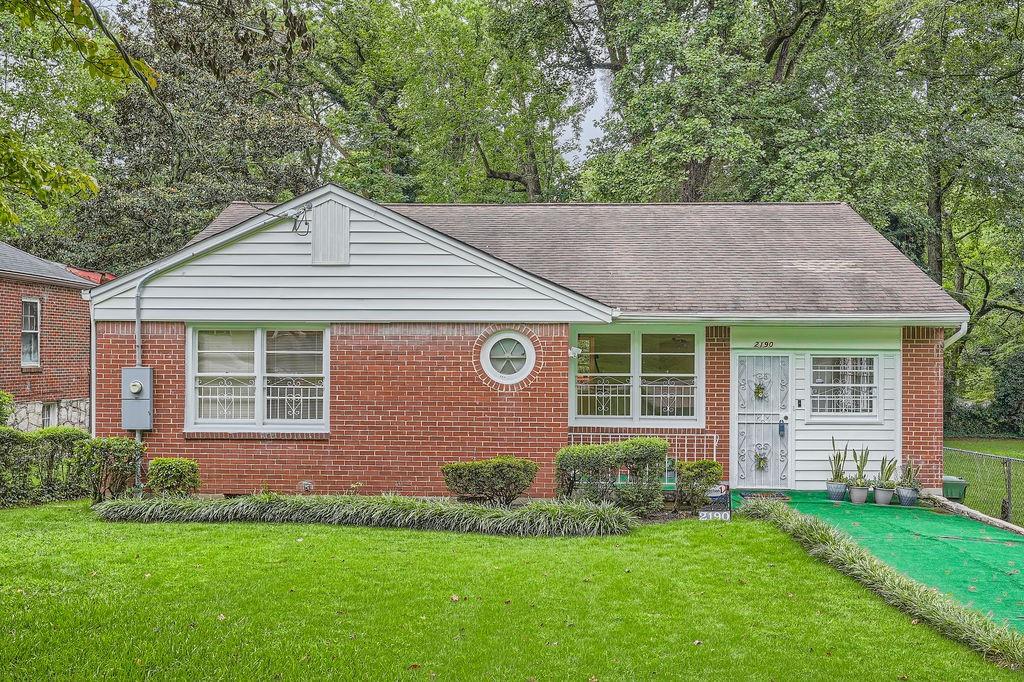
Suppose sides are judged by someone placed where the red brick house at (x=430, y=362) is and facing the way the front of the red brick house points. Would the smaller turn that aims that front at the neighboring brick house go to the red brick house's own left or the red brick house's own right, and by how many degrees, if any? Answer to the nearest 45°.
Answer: approximately 135° to the red brick house's own right

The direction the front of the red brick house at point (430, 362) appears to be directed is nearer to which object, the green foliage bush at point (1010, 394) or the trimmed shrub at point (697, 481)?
the trimmed shrub

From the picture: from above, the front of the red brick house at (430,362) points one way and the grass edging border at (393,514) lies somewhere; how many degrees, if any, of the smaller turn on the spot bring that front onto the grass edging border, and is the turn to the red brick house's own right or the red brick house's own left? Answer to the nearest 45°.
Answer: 0° — it already faces it

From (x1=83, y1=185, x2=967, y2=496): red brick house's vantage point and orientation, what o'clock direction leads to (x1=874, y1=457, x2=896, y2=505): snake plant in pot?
The snake plant in pot is roughly at 9 o'clock from the red brick house.

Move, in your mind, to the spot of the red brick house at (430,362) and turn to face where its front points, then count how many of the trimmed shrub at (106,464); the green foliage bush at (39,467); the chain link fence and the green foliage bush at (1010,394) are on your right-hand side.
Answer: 2

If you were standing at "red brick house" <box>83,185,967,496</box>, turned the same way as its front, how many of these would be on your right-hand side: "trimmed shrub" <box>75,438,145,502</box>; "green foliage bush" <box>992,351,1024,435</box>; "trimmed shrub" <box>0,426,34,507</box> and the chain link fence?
2

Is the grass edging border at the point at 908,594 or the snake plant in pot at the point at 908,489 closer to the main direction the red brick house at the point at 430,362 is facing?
the grass edging border

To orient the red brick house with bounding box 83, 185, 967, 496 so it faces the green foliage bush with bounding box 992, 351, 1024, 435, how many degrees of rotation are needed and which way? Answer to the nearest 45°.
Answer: approximately 135° to its left

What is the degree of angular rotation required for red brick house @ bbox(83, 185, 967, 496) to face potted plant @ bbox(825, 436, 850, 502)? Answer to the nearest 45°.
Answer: approximately 90° to its left

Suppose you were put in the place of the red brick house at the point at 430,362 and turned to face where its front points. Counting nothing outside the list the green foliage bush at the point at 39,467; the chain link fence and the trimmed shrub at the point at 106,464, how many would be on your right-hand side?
2

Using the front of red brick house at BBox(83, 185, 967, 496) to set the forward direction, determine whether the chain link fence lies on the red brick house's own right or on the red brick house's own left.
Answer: on the red brick house's own left

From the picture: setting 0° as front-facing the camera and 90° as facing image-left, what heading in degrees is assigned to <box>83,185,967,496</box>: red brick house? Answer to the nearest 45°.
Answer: approximately 0°

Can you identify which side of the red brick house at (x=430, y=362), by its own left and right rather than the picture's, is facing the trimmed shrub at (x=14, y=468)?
right

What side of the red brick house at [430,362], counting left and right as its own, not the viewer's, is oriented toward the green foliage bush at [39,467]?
right
